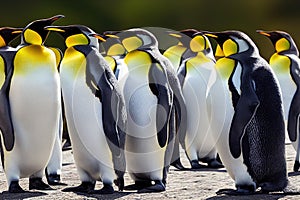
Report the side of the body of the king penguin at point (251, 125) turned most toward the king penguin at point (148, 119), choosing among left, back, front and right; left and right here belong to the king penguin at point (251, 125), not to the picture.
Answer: front

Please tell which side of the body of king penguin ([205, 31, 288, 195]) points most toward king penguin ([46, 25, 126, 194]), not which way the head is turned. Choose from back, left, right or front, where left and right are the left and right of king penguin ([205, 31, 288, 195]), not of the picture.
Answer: front

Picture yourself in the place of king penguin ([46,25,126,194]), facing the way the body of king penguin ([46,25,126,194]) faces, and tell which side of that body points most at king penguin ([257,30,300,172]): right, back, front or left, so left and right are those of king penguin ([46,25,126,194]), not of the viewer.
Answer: back

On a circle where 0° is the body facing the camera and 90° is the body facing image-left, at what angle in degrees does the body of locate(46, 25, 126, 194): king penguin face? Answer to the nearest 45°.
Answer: approximately 45°

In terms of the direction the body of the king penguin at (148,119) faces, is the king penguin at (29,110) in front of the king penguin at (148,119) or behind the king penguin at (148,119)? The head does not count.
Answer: in front

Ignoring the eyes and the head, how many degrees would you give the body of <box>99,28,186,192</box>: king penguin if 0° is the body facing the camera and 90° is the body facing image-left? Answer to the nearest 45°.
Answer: approximately 45°

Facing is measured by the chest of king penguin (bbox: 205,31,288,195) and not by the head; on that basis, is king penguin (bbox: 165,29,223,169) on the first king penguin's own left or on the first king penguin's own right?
on the first king penguin's own right

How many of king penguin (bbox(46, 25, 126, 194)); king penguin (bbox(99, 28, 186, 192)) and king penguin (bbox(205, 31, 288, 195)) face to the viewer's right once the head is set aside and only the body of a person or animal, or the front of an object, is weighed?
0

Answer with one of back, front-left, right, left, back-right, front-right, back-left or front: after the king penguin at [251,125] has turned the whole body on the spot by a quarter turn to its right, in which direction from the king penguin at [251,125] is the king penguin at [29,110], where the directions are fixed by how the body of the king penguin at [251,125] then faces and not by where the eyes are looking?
left

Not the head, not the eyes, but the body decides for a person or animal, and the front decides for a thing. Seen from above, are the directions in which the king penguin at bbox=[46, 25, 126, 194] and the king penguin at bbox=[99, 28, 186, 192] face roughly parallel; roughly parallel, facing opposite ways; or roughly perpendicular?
roughly parallel

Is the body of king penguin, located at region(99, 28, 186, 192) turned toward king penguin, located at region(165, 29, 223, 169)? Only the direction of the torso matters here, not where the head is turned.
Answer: no

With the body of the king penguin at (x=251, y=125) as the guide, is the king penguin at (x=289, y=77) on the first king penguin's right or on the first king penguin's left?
on the first king penguin's right

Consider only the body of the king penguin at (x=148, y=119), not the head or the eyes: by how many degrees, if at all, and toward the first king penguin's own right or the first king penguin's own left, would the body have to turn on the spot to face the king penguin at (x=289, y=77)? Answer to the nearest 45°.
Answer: approximately 180°

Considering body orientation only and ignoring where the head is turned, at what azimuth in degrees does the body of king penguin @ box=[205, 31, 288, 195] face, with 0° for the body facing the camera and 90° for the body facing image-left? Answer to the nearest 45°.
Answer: approximately 90°
